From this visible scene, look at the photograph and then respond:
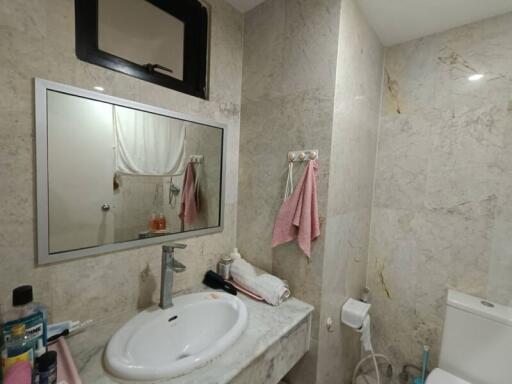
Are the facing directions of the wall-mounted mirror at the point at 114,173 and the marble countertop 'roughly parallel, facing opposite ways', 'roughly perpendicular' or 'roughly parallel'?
roughly parallel

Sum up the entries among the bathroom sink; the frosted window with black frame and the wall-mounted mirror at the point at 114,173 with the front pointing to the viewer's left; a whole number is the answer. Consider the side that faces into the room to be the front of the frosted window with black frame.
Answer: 0

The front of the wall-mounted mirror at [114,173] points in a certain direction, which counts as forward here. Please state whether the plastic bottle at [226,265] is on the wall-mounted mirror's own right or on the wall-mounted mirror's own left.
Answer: on the wall-mounted mirror's own left

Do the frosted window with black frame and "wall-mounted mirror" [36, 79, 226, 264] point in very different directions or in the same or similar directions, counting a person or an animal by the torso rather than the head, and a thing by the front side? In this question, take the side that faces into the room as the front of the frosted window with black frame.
same or similar directions

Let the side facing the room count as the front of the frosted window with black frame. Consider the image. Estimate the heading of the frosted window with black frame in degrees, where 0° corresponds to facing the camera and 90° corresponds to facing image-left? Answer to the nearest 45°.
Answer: approximately 315°

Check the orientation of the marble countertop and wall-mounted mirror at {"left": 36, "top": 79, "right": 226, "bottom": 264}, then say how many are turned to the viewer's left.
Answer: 0

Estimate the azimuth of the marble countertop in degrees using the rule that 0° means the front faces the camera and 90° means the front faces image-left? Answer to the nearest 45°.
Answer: approximately 315°

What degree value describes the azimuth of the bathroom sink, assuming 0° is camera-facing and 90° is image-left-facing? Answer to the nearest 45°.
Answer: approximately 315°

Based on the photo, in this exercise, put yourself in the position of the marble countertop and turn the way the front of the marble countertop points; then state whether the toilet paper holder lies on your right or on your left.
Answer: on your left
